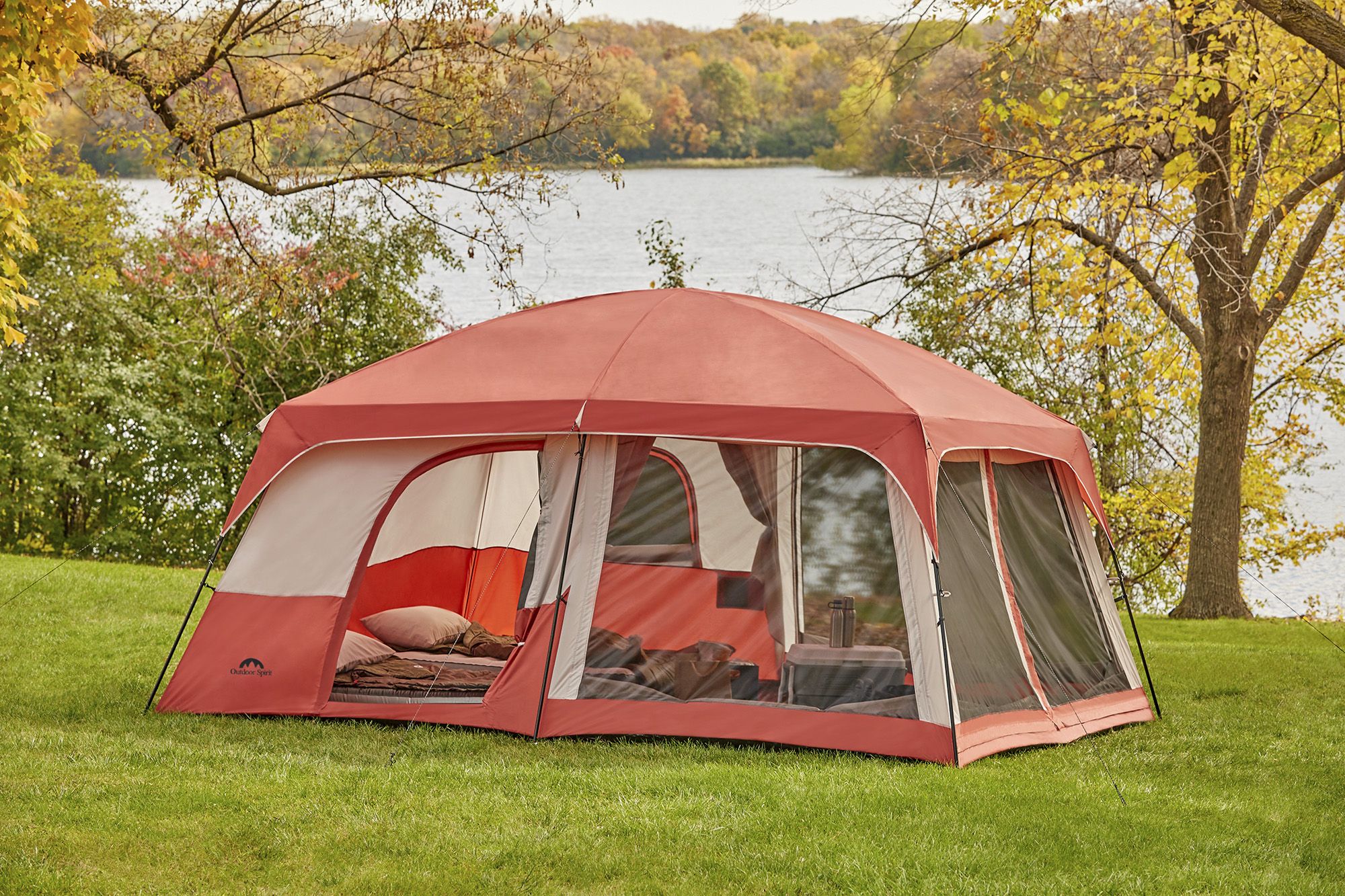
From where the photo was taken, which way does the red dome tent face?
toward the camera

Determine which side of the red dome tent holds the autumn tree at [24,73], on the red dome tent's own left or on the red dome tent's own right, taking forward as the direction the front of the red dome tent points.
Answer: on the red dome tent's own right
